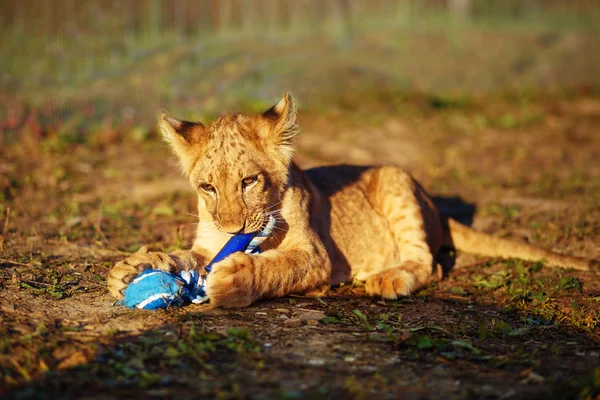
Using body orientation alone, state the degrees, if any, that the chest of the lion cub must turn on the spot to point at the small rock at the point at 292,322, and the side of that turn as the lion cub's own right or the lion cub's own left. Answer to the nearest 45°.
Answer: approximately 45° to the lion cub's own left

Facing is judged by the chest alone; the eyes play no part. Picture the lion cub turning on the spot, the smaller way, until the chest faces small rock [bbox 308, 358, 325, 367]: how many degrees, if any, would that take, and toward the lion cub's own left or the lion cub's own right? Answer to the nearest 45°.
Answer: approximately 45° to the lion cub's own left

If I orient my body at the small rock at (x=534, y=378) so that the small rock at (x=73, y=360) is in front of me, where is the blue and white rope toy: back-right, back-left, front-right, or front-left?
front-right

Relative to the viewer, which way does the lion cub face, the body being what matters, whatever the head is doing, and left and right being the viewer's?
facing the viewer and to the left of the viewer

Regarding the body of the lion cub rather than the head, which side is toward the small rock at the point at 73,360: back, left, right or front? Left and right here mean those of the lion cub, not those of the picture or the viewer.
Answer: front

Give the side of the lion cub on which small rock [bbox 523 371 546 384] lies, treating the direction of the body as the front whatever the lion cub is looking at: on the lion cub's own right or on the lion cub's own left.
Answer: on the lion cub's own left
